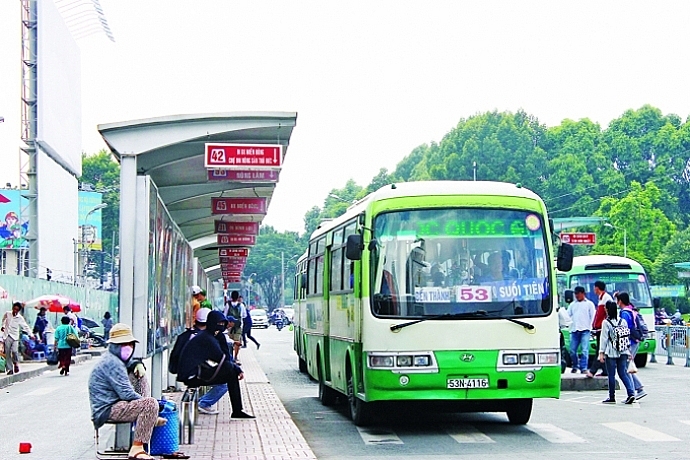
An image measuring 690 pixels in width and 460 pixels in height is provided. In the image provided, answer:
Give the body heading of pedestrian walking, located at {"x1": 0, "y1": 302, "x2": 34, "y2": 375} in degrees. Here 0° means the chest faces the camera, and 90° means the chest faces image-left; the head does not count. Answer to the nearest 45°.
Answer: approximately 0°

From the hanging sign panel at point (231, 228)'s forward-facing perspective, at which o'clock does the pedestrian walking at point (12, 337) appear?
The pedestrian walking is roughly at 3 o'clock from the hanging sign panel.

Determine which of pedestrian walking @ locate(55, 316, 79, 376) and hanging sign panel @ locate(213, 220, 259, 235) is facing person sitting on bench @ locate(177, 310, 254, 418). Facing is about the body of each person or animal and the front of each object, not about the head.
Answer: the hanging sign panel

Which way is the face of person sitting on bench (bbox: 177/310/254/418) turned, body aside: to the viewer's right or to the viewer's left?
to the viewer's right

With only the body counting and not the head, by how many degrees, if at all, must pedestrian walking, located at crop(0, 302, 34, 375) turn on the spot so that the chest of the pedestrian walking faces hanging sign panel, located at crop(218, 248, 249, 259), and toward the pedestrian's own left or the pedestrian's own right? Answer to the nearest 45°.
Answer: approximately 135° to the pedestrian's own left

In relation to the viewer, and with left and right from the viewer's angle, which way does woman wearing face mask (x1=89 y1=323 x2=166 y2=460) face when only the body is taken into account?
facing to the right of the viewer

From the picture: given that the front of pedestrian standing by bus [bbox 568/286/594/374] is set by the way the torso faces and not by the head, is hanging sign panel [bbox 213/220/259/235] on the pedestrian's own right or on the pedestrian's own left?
on the pedestrian's own right

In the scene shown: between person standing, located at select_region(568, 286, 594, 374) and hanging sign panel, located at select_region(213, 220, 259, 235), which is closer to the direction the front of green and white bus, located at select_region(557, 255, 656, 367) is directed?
the person standing

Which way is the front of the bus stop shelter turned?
to the viewer's right

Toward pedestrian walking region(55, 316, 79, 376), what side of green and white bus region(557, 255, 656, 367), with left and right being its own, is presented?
right

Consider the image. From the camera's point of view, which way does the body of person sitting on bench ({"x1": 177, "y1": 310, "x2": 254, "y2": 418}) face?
to the viewer's right

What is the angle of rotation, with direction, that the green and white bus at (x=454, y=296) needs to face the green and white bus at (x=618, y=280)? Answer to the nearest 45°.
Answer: approximately 180°

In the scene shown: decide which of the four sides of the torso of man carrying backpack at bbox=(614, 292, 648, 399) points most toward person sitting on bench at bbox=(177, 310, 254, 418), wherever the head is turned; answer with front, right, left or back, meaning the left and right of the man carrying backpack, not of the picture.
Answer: left
